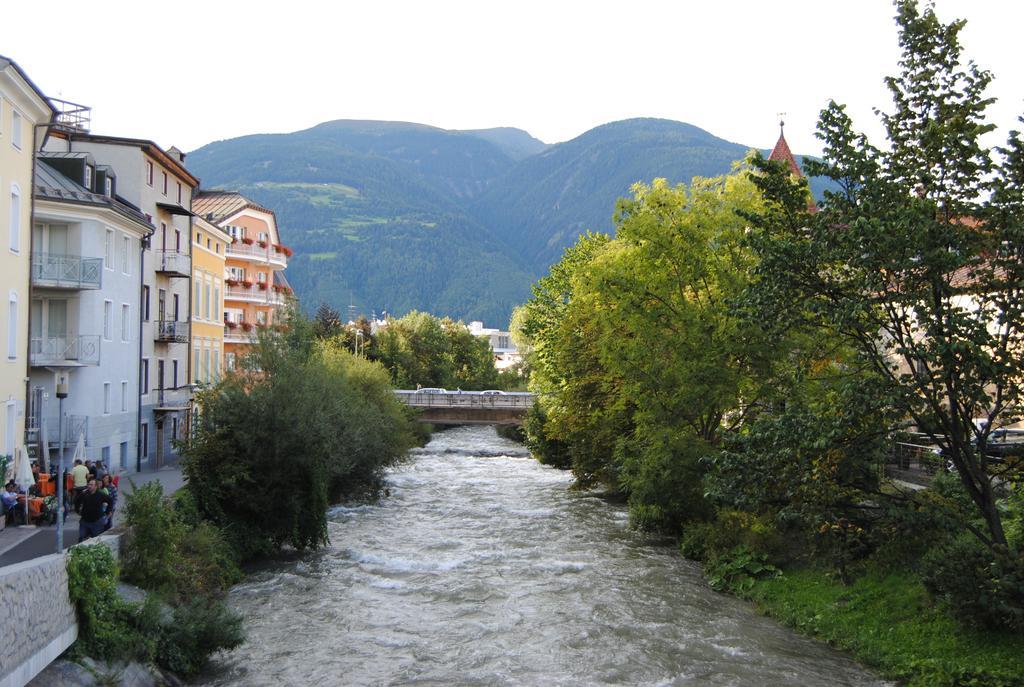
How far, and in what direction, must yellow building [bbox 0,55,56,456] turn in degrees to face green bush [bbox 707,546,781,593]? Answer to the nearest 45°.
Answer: approximately 45° to its right

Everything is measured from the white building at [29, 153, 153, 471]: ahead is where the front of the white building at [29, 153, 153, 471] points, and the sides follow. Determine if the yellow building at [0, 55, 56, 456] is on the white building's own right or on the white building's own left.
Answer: on the white building's own right

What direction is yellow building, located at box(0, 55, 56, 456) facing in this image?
to the viewer's right

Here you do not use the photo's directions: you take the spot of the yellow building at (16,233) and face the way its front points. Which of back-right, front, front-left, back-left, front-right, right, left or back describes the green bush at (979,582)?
front-right

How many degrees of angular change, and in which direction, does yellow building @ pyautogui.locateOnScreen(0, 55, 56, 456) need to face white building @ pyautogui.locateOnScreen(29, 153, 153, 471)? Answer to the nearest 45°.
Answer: approximately 90° to its left

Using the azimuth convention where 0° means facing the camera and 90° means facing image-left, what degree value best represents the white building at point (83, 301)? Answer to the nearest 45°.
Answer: approximately 315°

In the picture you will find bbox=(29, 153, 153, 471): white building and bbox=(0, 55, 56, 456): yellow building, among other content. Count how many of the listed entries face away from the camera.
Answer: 0

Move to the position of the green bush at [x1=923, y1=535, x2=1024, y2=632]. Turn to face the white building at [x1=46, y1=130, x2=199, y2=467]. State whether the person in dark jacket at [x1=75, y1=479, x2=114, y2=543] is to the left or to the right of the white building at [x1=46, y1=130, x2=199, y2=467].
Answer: left

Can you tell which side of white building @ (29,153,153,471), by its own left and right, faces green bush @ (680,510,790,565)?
front
